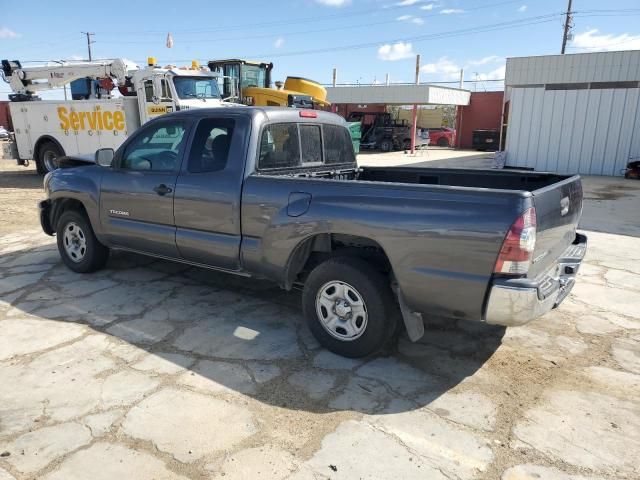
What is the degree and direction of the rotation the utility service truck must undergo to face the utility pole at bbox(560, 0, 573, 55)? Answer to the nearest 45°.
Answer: approximately 90° to its left

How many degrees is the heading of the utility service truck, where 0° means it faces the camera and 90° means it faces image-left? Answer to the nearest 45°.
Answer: approximately 315°

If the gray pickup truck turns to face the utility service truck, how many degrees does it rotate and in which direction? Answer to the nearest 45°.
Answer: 0° — it already faces it

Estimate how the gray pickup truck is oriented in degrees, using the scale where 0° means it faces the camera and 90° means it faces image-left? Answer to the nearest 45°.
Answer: approximately 135°

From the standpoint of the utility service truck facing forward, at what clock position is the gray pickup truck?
The gray pickup truck is roughly at 1 o'clock from the utility service truck.

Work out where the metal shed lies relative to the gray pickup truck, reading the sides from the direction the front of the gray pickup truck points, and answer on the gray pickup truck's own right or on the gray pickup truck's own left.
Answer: on the gray pickup truck's own right
